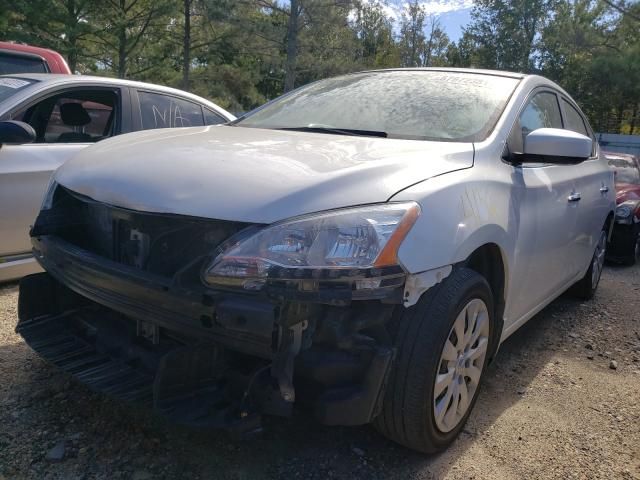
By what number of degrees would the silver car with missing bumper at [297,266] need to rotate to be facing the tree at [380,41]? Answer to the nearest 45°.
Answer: approximately 135° to its right

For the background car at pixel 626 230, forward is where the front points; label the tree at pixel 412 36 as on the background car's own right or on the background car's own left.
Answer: on the background car's own right

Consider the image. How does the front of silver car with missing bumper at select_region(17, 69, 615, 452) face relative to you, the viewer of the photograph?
facing the viewer and to the left of the viewer

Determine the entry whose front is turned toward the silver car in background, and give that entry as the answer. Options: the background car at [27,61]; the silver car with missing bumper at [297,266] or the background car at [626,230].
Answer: the background car at [626,230]

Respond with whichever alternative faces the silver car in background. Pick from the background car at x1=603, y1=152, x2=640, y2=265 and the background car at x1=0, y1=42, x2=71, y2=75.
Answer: the background car at x1=603, y1=152, x2=640, y2=265
